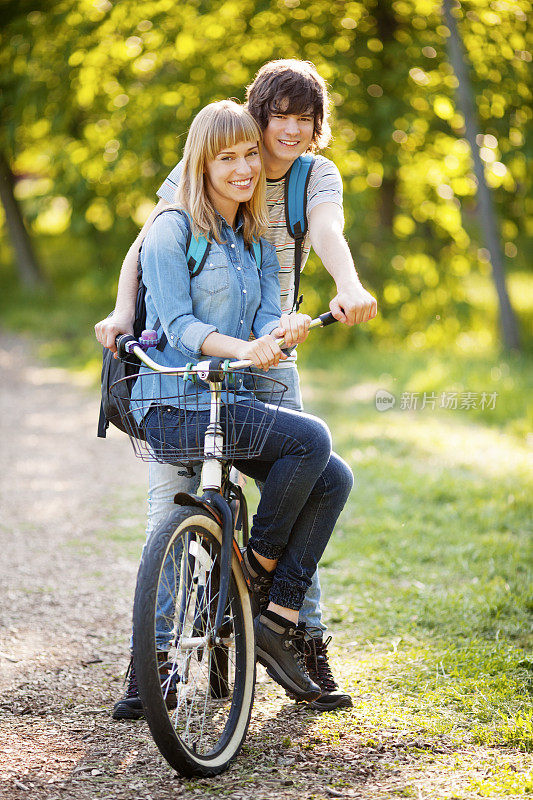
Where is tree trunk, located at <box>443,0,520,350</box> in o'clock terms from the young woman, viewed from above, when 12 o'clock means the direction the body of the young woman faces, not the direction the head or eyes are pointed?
The tree trunk is roughly at 8 o'clock from the young woman.

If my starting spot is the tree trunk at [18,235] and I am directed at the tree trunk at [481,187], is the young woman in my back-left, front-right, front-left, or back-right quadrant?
front-right

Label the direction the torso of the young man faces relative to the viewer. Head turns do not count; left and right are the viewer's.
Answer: facing the viewer

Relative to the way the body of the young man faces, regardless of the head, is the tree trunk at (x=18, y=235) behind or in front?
behind

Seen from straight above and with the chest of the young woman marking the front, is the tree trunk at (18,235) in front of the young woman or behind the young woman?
behind

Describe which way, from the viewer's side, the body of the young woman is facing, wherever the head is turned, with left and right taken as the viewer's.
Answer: facing the viewer and to the right of the viewer

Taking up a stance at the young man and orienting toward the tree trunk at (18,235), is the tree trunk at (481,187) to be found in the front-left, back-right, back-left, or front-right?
front-right

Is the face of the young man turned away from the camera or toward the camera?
toward the camera

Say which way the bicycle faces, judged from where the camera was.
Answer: facing the viewer and to the left of the viewer

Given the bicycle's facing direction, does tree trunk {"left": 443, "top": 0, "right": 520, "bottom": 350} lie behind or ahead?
behind
